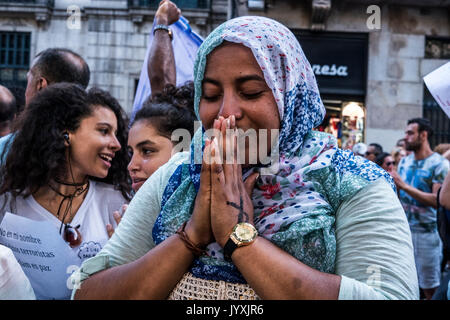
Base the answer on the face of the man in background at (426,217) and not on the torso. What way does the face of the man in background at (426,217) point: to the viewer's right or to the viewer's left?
to the viewer's left

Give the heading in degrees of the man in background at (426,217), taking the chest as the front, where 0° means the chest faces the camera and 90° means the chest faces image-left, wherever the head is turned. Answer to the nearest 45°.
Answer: approximately 45°

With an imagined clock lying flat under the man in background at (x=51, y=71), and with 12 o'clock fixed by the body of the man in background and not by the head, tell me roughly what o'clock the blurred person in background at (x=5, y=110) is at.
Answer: The blurred person in background is roughly at 1 o'clock from the man in background.

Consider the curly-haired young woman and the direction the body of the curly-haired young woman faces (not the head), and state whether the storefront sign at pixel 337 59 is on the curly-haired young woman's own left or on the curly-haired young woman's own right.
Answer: on the curly-haired young woman's own left

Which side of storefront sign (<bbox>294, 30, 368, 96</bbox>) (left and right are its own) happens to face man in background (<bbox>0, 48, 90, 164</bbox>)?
front

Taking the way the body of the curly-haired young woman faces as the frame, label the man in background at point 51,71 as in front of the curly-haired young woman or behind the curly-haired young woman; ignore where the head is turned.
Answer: behind

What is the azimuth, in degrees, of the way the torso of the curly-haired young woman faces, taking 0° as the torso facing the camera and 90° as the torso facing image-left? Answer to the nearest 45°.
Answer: approximately 315°
